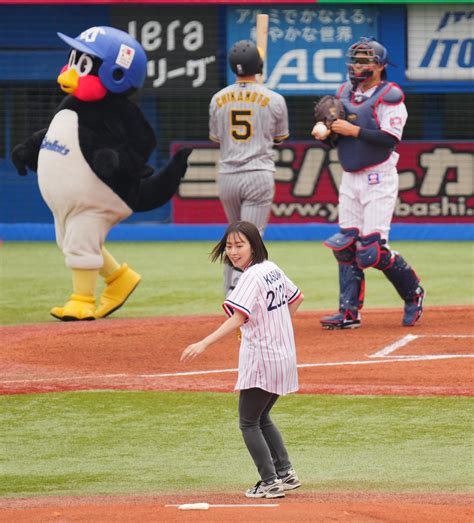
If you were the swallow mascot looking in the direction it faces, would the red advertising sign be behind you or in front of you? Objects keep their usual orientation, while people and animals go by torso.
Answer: behind

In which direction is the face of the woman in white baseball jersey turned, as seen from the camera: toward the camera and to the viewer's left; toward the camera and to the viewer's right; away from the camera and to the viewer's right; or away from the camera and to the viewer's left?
toward the camera and to the viewer's left

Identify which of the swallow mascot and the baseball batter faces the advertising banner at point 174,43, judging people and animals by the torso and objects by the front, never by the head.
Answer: the baseball batter

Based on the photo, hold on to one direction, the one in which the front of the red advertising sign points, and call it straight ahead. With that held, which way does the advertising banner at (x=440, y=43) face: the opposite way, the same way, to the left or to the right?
the same way

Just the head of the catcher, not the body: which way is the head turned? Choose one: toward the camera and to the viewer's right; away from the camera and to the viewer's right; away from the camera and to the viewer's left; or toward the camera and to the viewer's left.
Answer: toward the camera and to the viewer's left

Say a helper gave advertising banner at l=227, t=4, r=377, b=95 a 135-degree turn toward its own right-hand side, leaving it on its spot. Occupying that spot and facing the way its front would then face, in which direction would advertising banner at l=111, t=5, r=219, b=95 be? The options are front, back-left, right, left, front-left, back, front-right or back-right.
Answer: front-left

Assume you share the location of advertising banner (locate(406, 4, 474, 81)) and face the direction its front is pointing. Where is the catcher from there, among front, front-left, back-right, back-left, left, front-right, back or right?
front

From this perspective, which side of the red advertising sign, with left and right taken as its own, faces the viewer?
front

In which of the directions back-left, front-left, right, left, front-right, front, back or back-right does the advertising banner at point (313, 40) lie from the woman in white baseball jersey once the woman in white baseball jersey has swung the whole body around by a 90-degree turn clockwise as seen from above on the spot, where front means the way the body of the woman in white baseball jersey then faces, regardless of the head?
front-left

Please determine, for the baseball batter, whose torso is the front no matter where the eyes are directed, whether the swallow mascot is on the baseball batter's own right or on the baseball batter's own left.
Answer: on the baseball batter's own left

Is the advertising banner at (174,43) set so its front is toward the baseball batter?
yes

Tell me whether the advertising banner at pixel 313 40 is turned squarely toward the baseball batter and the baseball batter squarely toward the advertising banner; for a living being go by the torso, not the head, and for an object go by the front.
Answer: yes

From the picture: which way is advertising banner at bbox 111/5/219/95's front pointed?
toward the camera
